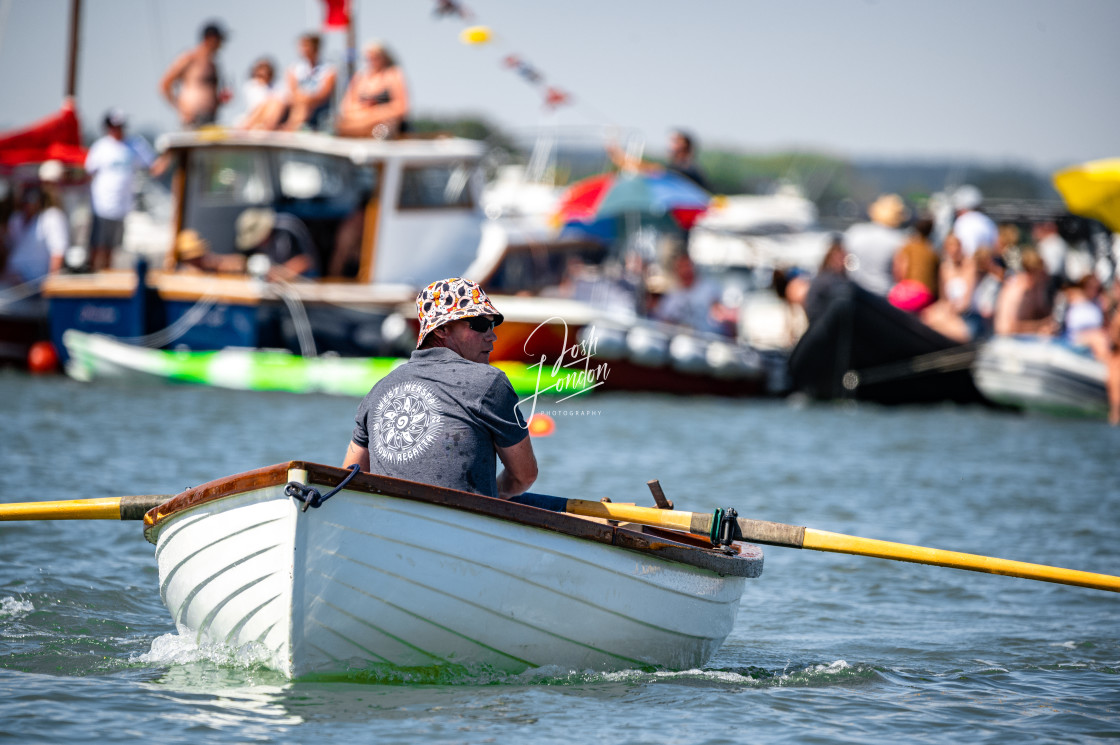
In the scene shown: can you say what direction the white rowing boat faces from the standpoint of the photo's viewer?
facing the viewer and to the left of the viewer

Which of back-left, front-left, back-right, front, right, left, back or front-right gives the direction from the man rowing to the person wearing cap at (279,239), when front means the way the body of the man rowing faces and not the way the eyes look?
front-left

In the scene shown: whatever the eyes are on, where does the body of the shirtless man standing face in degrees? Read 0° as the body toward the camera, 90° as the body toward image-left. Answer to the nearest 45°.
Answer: approximately 315°

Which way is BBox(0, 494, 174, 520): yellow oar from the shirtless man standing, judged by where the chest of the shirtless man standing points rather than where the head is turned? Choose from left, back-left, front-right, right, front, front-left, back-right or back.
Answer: front-right

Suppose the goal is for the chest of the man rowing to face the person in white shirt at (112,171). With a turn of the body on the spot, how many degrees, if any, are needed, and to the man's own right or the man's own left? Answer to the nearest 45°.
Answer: approximately 45° to the man's own left

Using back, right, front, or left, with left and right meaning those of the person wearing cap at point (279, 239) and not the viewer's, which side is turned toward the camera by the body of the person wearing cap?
left

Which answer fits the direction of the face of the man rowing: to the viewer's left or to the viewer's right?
to the viewer's right

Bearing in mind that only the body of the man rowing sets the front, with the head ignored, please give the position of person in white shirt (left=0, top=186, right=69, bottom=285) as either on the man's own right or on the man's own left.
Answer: on the man's own left
